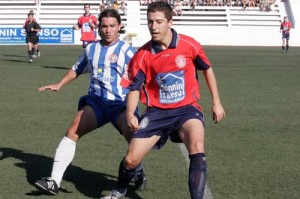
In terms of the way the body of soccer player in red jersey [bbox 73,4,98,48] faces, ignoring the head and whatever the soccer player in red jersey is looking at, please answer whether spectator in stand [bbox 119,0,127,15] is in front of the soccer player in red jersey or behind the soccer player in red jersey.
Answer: behind

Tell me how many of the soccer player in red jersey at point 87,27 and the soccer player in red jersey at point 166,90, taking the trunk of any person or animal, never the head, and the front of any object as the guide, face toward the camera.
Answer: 2

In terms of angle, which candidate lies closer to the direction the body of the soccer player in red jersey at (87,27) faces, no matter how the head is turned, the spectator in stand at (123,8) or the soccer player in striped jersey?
the soccer player in striped jersey

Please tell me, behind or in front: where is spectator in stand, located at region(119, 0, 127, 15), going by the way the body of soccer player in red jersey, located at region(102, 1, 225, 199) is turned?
behind

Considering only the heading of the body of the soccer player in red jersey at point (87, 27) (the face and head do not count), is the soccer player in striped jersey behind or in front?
in front

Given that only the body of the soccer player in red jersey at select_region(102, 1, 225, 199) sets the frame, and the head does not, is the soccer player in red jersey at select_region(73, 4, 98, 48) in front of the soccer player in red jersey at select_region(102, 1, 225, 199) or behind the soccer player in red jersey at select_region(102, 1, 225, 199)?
behind

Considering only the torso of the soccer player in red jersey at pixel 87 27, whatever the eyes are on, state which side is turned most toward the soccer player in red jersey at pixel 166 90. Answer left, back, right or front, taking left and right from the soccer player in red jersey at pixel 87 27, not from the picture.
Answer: front

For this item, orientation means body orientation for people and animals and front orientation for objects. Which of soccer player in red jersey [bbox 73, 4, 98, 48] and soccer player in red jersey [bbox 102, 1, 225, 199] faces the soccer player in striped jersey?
soccer player in red jersey [bbox 73, 4, 98, 48]

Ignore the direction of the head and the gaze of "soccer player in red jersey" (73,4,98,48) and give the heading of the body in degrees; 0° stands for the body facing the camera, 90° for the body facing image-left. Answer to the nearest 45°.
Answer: approximately 0°

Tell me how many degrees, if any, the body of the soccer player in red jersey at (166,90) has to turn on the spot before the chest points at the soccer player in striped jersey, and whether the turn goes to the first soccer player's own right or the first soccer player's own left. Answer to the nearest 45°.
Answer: approximately 135° to the first soccer player's own right

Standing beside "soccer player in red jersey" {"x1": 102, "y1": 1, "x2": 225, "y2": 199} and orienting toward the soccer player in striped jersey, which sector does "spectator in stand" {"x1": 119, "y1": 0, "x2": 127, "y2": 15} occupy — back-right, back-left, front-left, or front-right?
front-right

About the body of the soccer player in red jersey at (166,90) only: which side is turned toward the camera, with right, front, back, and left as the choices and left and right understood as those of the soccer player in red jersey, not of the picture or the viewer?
front
